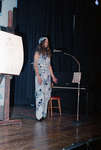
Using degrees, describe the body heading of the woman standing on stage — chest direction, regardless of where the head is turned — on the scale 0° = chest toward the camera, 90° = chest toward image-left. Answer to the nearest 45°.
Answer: approximately 315°

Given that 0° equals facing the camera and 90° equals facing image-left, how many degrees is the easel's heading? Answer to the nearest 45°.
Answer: approximately 315°

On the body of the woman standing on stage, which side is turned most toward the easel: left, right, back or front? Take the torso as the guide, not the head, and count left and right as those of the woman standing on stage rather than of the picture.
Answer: right

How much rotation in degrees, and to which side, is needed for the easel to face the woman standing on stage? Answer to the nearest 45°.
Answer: approximately 90° to its left
